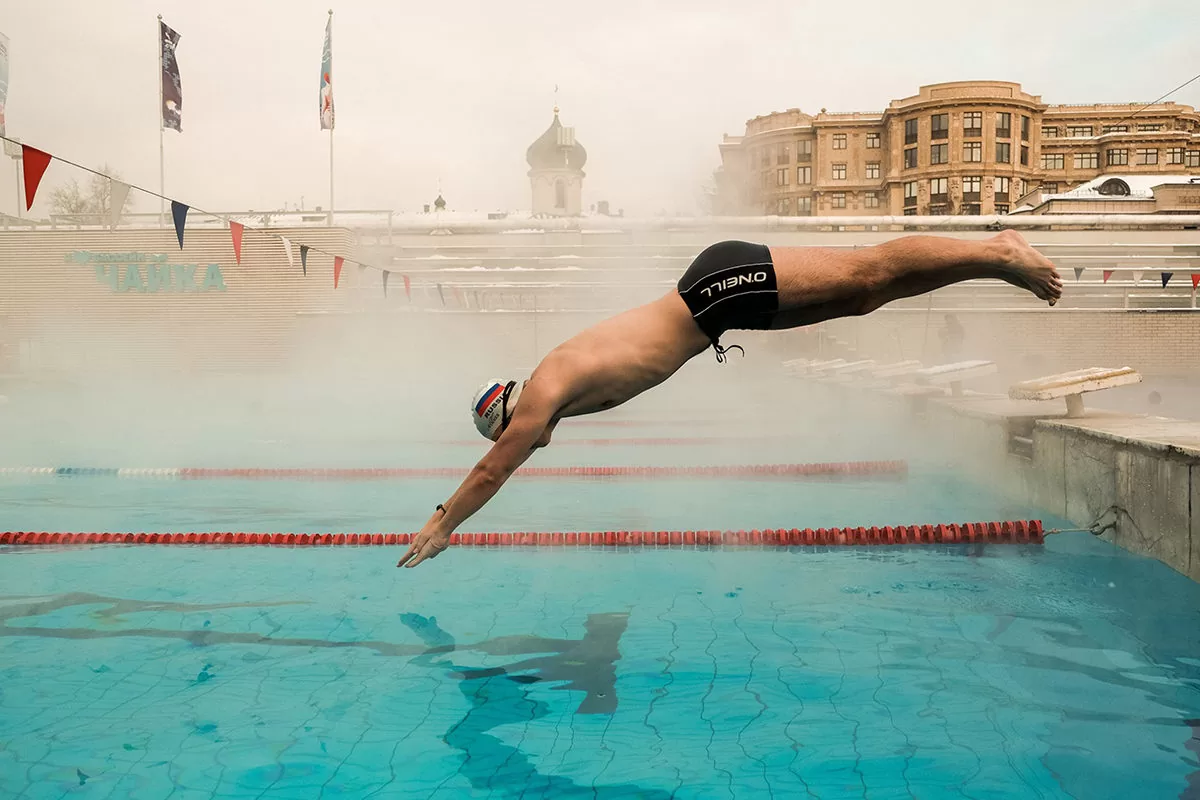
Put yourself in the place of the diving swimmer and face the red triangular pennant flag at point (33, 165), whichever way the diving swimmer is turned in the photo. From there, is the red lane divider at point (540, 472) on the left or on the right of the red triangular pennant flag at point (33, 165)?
right

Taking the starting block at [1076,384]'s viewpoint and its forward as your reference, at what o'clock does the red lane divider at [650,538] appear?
The red lane divider is roughly at 11 o'clock from the starting block.

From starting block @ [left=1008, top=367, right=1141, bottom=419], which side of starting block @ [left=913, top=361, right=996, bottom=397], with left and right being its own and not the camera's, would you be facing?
left

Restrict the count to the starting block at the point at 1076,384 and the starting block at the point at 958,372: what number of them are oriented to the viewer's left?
2

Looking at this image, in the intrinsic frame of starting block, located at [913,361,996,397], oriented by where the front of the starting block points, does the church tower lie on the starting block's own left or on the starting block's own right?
on the starting block's own right

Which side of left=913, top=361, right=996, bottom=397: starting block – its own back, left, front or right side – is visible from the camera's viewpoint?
left

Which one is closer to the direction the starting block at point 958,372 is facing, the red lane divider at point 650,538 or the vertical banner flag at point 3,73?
the vertical banner flag

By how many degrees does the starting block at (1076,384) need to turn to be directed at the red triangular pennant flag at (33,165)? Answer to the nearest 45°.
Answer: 0° — it already faces it

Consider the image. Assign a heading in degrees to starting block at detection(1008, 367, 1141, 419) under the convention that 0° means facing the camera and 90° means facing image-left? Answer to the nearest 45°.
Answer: approximately 90°

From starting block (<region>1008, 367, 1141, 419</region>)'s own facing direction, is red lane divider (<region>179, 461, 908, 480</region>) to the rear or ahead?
ahead
